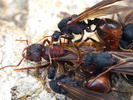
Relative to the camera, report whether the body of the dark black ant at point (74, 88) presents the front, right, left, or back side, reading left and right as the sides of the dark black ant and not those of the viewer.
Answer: left

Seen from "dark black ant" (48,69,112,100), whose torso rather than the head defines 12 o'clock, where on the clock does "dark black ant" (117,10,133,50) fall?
"dark black ant" (117,10,133,50) is roughly at 5 o'clock from "dark black ant" (48,69,112,100).

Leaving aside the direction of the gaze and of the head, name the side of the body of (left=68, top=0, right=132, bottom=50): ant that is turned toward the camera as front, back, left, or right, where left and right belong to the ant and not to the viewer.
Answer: left

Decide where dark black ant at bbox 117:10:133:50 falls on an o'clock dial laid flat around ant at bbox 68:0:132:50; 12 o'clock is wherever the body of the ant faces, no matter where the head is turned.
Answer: The dark black ant is roughly at 5 o'clock from the ant.
